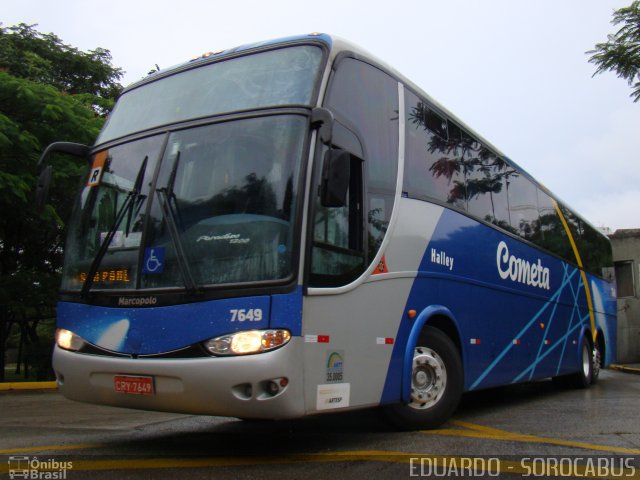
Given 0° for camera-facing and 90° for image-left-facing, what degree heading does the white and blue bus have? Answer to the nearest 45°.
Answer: approximately 45°

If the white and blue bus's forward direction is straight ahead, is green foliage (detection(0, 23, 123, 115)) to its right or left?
on its right

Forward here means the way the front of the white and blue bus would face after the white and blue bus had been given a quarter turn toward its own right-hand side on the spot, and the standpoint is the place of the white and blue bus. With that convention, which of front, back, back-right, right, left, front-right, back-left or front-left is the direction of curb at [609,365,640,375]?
right

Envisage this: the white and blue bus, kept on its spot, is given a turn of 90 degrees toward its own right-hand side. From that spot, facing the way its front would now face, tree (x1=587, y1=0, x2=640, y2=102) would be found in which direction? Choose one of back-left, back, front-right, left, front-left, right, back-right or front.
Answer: right

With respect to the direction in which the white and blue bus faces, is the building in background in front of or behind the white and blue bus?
behind
